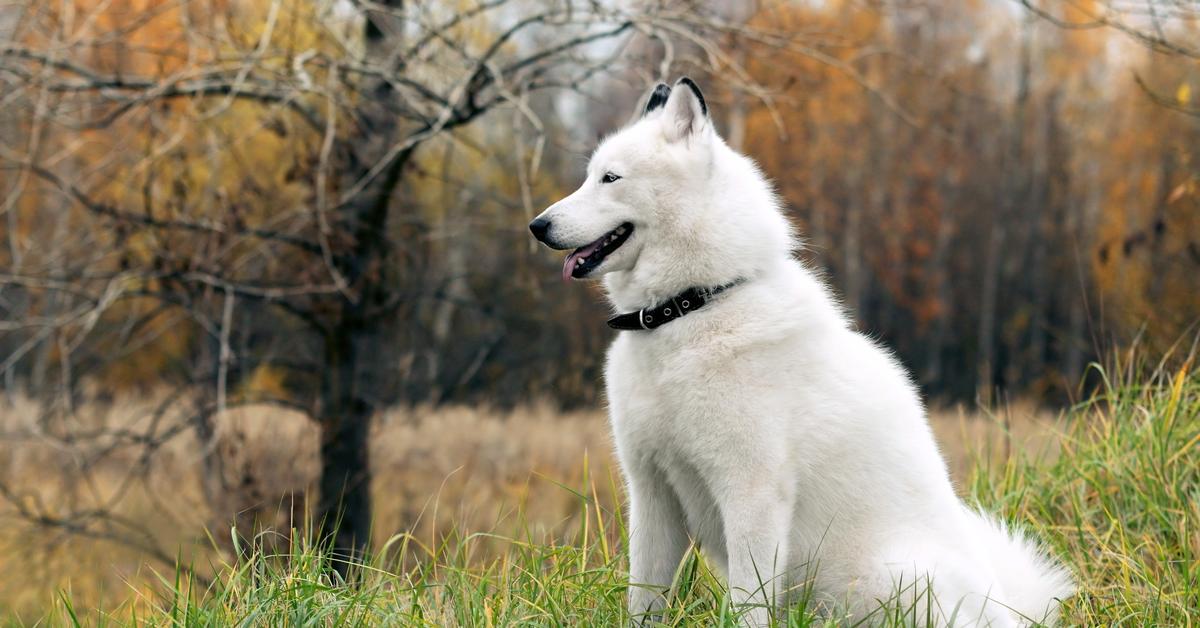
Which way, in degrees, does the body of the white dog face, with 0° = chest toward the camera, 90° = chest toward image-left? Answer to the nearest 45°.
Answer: approximately 45°

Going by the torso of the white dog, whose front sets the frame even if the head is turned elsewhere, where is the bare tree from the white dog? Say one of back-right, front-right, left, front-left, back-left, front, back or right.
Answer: right
